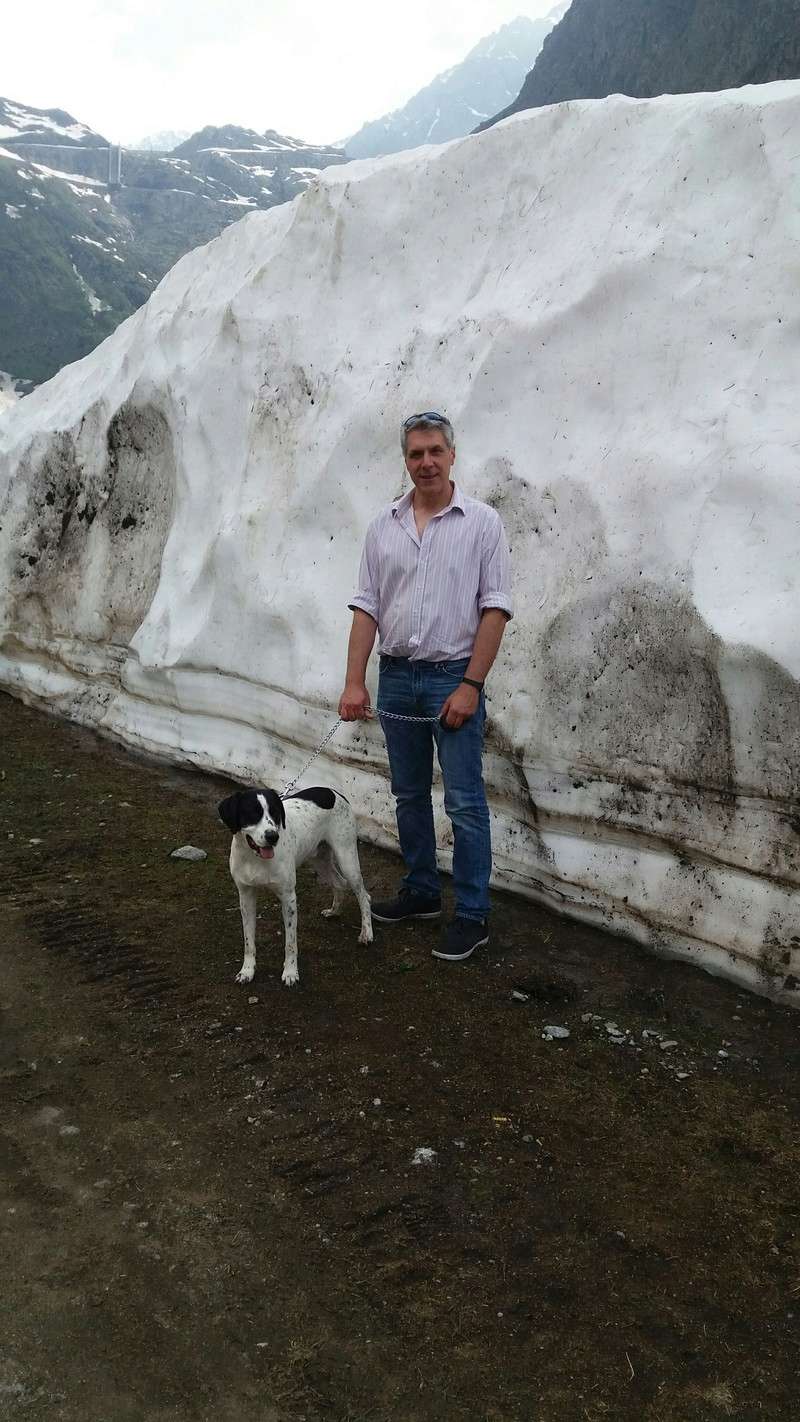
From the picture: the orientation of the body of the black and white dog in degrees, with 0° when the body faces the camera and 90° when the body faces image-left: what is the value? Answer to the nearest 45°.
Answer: approximately 45°

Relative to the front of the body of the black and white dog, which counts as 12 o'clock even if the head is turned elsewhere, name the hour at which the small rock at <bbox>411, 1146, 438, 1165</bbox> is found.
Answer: The small rock is roughly at 10 o'clock from the black and white dog.

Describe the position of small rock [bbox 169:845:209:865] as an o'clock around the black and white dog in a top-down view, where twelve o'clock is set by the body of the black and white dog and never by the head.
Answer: The small rock is roughly at 4 o'clock from the black and white dog.
